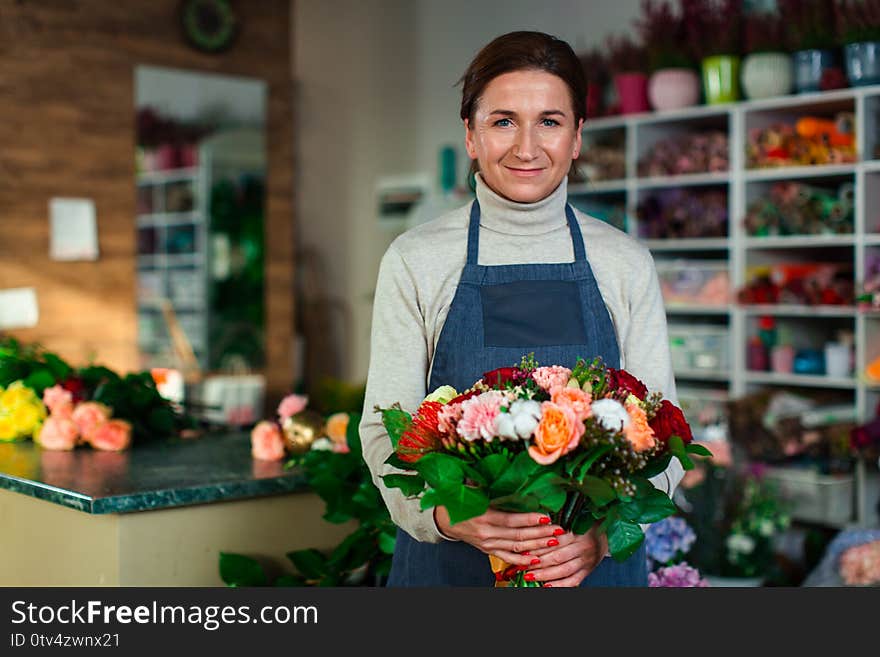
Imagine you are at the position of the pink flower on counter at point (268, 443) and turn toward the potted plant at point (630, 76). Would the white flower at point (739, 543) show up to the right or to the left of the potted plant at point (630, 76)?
right

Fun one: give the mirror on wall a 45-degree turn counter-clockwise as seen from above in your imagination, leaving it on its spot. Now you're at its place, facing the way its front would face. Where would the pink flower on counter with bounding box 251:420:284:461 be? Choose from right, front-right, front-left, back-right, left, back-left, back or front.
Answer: right

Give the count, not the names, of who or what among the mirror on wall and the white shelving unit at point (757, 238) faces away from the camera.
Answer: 0

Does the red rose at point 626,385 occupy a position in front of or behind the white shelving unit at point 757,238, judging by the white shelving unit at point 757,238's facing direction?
in front

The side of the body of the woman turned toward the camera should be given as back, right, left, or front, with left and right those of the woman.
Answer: front

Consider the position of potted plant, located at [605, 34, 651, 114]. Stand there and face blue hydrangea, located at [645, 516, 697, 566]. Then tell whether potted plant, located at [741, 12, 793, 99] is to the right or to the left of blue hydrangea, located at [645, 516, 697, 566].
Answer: left

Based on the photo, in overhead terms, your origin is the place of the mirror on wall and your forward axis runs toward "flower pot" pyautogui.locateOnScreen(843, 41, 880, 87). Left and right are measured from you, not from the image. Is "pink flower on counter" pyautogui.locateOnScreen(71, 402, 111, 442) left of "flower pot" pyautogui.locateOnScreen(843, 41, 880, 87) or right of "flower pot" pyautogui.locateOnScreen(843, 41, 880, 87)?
right

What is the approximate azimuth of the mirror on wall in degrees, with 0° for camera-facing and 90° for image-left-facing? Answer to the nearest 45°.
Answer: approximately 315°

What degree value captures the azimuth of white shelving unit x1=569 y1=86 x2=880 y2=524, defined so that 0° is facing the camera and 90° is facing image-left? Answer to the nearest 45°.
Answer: approximately 45°

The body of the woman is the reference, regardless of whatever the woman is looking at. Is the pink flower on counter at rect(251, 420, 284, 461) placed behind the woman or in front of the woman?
behind

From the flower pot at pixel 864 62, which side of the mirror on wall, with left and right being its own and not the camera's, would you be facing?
front

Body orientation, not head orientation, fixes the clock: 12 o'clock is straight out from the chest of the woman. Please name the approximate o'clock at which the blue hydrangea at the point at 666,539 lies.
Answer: The blue hydrangea is roughly at 7 o'clock from the woman.
